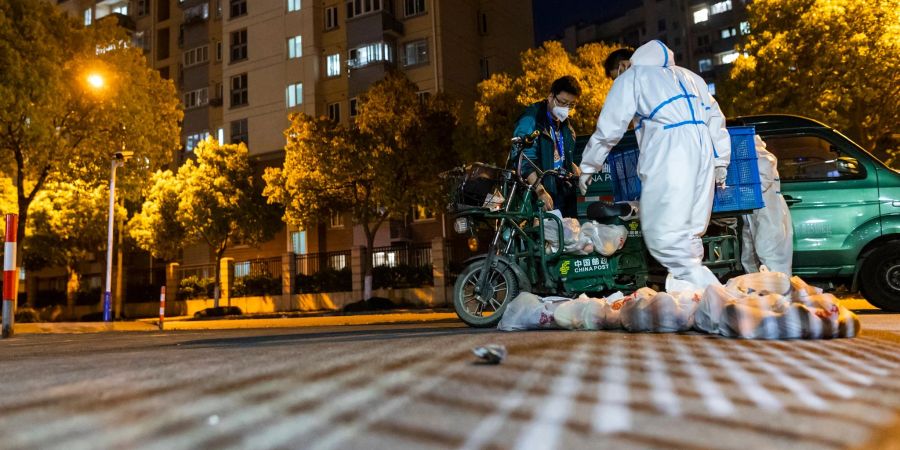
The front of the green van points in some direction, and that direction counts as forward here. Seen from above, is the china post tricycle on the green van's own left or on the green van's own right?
on the green van's own right

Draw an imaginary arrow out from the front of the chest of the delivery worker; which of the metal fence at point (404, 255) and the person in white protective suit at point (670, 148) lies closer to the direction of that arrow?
the person in white protective suit

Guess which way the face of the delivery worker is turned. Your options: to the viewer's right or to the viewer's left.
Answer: to the viewer's right

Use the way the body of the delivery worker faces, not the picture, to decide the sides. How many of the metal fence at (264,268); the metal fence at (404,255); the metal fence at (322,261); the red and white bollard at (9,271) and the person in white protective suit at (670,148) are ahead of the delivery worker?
1

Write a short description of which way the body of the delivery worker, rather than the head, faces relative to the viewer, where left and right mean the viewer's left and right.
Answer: facing the viewer and to the right of the viewer

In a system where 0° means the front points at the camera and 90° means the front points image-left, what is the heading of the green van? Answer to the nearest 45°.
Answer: approximately 270°

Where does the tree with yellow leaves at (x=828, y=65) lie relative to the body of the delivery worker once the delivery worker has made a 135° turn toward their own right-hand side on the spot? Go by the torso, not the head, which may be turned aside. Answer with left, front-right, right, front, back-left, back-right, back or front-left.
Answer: back-right

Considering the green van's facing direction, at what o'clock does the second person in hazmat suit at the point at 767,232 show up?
The second person in hazmat suit is roughly at 4 o'clock from the green van.

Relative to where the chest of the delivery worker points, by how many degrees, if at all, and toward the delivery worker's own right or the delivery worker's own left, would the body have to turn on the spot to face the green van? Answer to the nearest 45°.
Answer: approximately 90° to the delivery worker's own left

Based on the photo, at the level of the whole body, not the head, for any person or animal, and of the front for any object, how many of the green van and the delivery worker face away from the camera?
0
